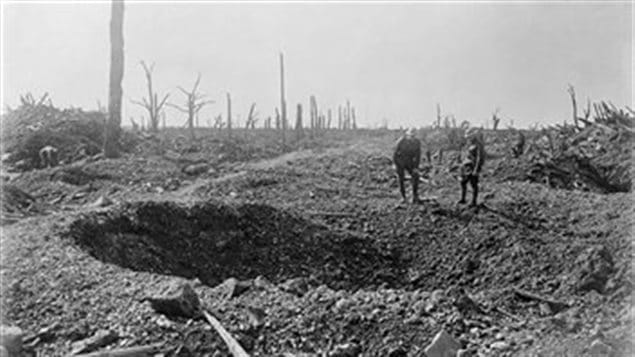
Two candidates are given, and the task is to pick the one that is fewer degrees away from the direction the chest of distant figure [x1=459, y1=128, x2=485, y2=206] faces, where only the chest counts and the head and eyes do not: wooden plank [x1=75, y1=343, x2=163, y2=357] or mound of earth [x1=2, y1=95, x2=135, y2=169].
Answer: the wooden plank

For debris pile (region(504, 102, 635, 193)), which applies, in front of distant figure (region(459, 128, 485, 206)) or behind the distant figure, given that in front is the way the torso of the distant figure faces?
behind

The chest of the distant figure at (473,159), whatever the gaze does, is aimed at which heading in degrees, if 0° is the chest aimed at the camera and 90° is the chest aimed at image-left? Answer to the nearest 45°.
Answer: approximately 45°

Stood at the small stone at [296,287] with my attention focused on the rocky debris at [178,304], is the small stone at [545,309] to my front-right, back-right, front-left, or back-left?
back-left
